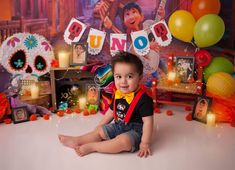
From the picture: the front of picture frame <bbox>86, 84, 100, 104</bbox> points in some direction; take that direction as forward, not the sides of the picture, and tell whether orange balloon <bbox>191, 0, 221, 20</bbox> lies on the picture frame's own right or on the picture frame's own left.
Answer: on the picture frame's own left

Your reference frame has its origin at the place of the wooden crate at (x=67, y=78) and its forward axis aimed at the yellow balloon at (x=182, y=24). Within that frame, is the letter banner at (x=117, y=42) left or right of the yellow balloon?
left

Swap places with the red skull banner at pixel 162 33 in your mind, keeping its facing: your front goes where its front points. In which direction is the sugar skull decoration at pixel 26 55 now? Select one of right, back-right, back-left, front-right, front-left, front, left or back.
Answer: right

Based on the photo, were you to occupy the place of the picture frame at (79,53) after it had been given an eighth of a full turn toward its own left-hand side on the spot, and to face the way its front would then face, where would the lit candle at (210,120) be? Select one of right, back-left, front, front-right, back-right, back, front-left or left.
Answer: front

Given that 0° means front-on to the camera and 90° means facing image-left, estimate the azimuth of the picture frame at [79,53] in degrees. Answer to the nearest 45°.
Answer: approximately 0°

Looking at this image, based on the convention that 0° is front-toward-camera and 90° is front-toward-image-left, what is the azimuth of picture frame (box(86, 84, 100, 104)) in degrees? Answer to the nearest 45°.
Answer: approximately 0°

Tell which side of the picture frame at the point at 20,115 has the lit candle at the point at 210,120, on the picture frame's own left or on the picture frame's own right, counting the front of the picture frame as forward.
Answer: on the picture frame's own left

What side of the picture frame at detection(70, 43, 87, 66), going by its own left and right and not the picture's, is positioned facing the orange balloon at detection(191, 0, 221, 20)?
left

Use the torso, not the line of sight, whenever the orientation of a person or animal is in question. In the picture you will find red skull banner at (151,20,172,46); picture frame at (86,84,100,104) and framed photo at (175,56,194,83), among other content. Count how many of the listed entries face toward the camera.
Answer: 3

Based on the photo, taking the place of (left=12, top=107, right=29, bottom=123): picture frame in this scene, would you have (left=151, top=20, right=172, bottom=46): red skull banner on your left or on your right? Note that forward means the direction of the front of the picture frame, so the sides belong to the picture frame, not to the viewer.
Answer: on your left

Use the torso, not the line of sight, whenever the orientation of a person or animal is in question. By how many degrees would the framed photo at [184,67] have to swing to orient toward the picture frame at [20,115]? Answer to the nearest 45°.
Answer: approximately 45° to its right
